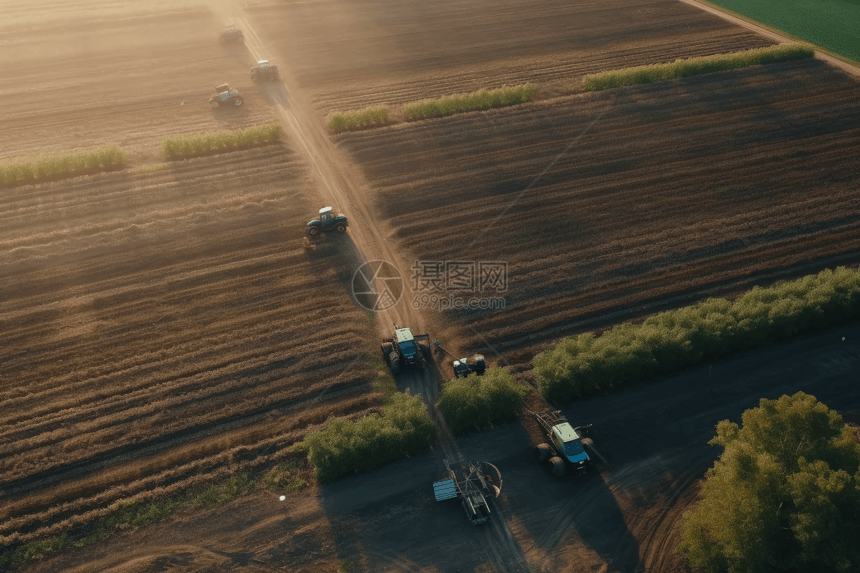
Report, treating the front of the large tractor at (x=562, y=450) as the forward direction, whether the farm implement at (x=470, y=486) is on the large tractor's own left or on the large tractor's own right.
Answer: on the large tractor's own right

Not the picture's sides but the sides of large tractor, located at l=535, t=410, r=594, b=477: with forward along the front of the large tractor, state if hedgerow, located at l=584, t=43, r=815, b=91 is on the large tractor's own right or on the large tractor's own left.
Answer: on the large tractor's own left

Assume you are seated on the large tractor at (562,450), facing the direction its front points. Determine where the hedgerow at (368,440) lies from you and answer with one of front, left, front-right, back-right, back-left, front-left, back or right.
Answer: back-right

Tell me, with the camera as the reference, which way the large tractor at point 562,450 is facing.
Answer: facing the viewer and to the right of the viewer

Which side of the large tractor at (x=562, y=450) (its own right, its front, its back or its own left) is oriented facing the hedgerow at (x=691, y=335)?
left
